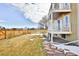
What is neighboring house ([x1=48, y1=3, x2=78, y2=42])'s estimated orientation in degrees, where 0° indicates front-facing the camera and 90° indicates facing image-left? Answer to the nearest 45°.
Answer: approximately 45°
